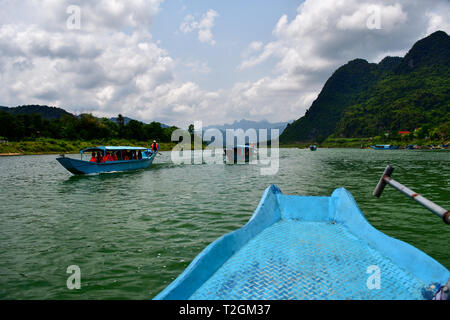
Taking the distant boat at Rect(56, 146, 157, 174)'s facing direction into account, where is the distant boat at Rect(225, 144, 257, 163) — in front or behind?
behind

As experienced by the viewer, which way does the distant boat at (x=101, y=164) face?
facing the viewer and to the left of the viewer
